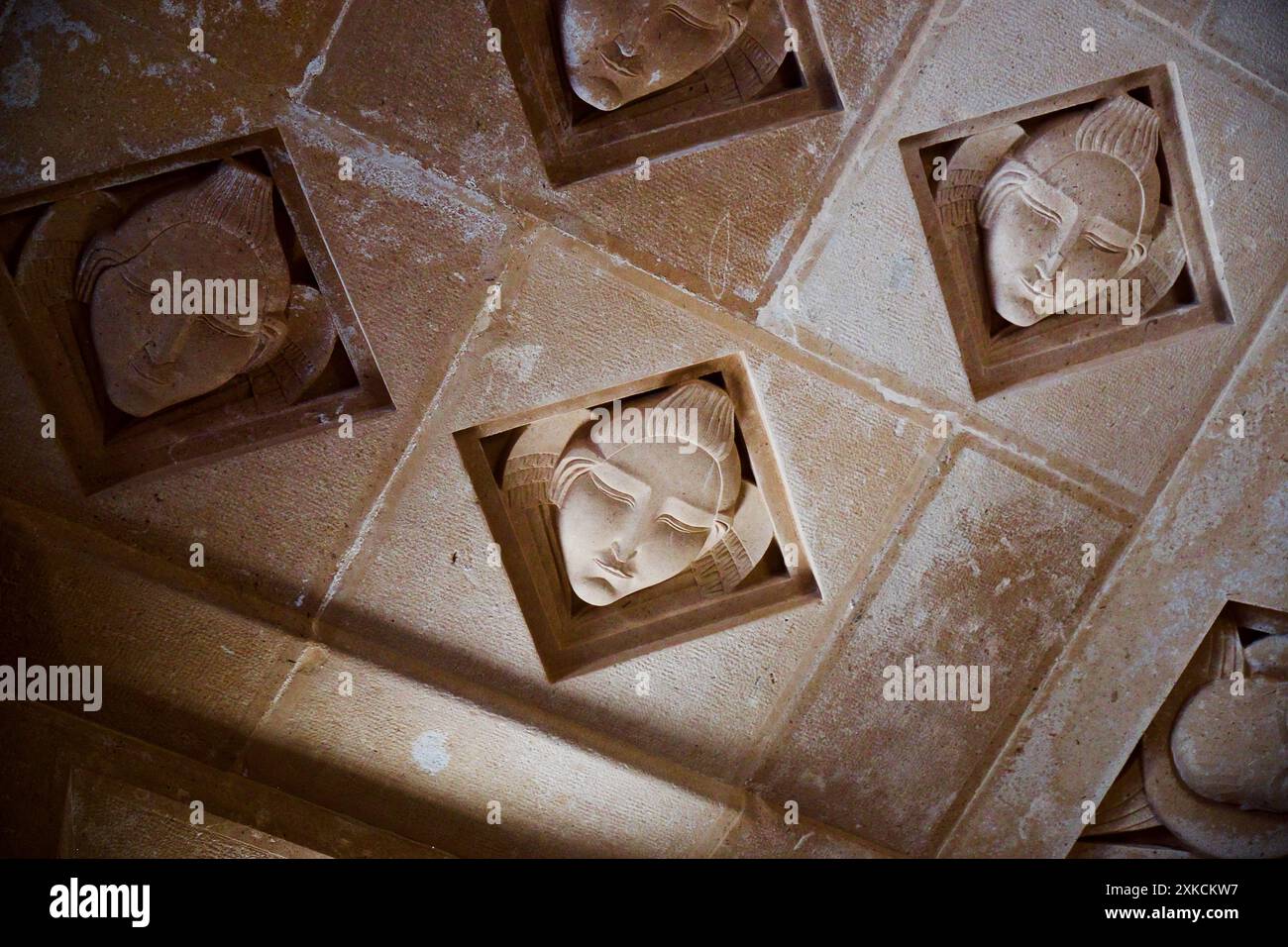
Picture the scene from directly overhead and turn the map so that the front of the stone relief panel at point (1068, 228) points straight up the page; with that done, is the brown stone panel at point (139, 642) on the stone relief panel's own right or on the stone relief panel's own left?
on the stone relief panel's own right

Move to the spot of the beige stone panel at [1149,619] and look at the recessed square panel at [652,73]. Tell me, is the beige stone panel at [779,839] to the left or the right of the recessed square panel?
right

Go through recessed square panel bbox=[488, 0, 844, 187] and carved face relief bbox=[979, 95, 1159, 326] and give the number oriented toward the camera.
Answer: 2

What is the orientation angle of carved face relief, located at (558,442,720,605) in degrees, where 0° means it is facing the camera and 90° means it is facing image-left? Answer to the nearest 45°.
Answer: approximately 0°

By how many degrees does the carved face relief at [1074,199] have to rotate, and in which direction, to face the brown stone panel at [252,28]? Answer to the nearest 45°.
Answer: approximately 45° to its right

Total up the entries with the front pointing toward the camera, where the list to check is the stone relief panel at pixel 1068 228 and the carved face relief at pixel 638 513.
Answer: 2
